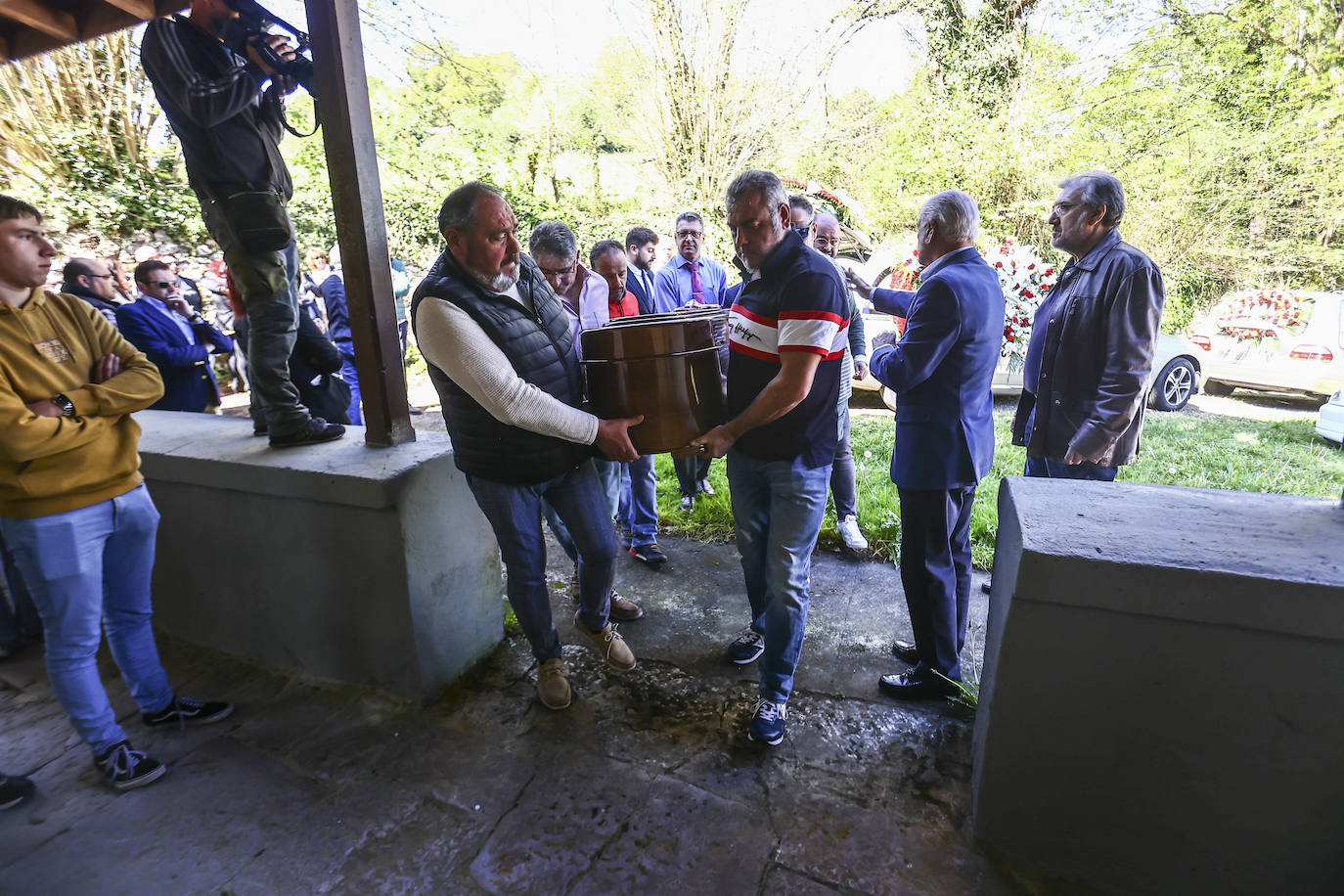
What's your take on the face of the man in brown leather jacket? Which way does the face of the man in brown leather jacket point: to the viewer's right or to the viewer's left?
to the viewer's left

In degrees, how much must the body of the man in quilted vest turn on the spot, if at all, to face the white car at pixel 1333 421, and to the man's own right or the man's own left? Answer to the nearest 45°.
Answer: approximately 45° to the man's own left

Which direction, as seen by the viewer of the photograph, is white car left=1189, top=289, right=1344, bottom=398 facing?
facing away from the viewer and to the right of the viewer

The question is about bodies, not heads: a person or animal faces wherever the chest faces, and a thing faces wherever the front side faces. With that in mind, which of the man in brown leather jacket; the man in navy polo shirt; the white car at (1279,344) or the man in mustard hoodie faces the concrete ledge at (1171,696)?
the man in mustard hoodie

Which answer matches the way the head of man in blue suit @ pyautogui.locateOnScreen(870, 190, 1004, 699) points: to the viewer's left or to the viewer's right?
to the viewer's left

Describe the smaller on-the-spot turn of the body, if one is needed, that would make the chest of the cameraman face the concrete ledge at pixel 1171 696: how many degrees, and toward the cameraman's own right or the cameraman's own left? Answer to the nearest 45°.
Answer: approximately 45° to the cameraman's own right

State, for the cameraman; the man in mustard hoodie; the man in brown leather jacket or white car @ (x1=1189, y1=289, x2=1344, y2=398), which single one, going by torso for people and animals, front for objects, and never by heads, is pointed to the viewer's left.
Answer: the man in brown leather jacket

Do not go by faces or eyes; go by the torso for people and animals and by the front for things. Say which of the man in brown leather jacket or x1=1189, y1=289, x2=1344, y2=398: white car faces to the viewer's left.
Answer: the man in brown leather jacket

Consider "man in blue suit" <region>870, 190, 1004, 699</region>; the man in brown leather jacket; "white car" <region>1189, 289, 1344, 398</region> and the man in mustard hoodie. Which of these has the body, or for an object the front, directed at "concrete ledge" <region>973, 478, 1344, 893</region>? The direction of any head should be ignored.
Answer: the man in mustard hoodie

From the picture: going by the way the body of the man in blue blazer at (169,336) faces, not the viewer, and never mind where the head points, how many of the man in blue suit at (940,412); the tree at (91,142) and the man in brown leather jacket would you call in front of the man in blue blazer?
2

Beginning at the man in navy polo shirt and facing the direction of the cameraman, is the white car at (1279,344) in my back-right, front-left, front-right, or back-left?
back-right

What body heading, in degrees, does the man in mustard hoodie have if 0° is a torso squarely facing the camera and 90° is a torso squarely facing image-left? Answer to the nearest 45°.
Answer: approximately 315°
